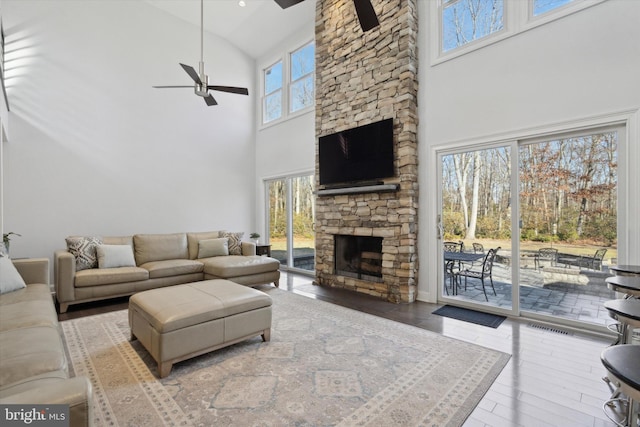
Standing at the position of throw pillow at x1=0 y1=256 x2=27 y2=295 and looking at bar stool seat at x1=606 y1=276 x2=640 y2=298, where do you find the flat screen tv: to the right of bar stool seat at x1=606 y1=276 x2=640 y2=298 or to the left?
left

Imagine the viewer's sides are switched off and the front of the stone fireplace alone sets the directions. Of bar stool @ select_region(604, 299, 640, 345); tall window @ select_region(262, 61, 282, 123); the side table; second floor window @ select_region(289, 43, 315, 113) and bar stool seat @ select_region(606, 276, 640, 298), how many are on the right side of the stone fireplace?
3

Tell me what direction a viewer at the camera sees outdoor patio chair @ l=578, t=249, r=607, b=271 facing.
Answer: facing to the left of the viewer

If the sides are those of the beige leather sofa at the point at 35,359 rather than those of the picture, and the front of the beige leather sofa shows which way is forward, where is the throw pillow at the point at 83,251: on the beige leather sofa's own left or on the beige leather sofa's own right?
on the beige leather sofa's own left

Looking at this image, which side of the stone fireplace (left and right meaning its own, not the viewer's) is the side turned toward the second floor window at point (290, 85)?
right

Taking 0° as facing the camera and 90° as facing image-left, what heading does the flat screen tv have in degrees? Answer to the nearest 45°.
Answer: approximately 45°

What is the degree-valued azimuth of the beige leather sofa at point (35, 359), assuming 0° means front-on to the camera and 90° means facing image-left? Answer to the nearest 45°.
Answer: approximately 270°
